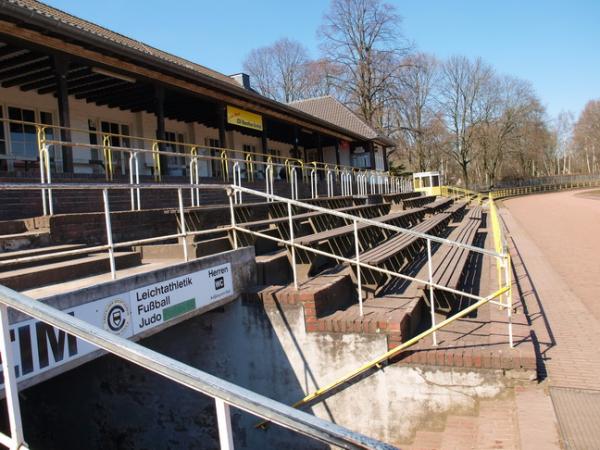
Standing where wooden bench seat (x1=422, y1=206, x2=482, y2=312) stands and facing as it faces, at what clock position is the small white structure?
The small white structure is roughly at 9 o'clock from the wooden bench seat.

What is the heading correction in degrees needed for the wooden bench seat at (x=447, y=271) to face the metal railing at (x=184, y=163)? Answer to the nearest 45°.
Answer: approximately 135° to its left

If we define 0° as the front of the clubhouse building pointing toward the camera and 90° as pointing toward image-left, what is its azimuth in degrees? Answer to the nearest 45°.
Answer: approximately 315°

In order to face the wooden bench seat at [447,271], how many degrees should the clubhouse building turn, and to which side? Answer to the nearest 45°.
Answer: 0° — it already faces it

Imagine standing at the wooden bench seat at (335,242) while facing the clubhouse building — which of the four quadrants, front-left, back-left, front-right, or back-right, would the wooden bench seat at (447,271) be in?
back-right

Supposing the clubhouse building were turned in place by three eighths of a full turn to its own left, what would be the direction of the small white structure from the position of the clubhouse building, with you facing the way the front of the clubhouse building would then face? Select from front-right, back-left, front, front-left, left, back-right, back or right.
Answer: front-right

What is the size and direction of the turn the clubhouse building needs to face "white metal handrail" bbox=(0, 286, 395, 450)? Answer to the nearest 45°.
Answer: approximately 45° to its right

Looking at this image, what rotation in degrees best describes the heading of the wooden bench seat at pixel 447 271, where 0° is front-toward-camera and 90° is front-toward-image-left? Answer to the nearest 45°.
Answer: approximately 270°
